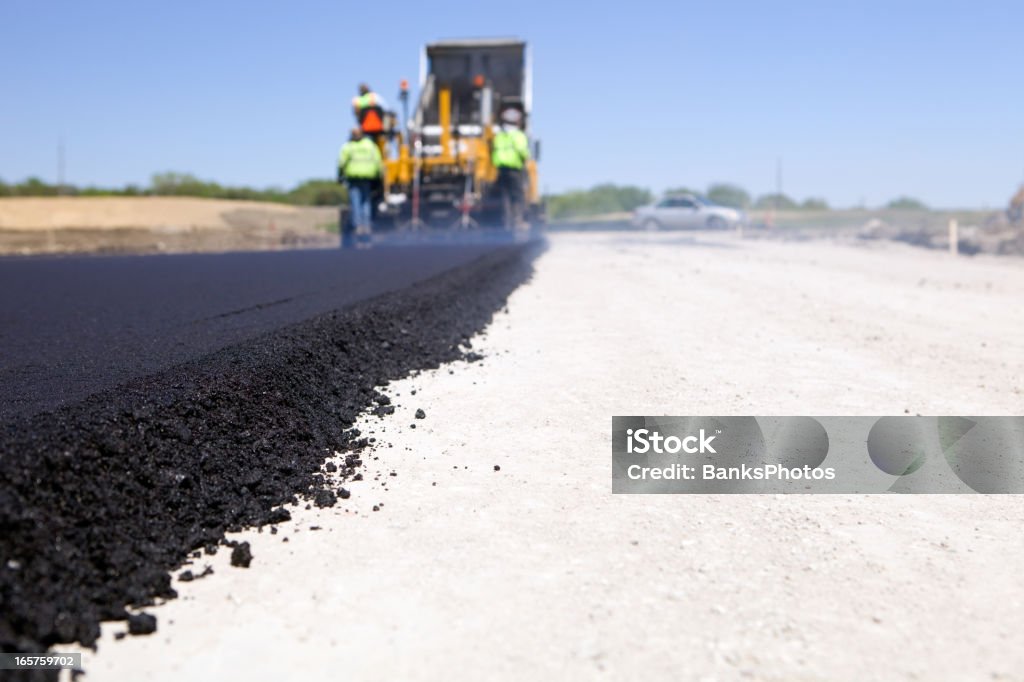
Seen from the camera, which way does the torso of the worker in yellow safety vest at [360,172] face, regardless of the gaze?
away from the camera

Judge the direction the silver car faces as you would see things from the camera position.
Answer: facing to the right of the viewer

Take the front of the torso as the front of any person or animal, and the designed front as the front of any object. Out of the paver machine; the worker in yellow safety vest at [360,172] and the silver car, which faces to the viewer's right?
the silver car

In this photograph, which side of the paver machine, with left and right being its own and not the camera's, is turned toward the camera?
back

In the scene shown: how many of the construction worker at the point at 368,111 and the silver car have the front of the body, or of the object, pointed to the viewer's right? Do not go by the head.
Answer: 1

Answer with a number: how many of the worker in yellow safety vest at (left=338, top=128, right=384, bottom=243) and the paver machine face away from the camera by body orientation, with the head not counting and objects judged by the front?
2

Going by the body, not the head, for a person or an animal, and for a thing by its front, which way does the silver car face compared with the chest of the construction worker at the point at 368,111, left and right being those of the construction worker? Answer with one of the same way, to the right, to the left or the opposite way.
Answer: to the right

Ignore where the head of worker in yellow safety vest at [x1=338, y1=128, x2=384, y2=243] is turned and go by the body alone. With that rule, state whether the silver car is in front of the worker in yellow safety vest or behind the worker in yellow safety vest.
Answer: in front

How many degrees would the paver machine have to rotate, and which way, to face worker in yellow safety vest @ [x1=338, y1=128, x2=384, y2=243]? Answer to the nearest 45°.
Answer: approximately 135° to its left

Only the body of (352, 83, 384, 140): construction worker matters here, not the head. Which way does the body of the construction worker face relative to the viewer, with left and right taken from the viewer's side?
facing away from the viewer
